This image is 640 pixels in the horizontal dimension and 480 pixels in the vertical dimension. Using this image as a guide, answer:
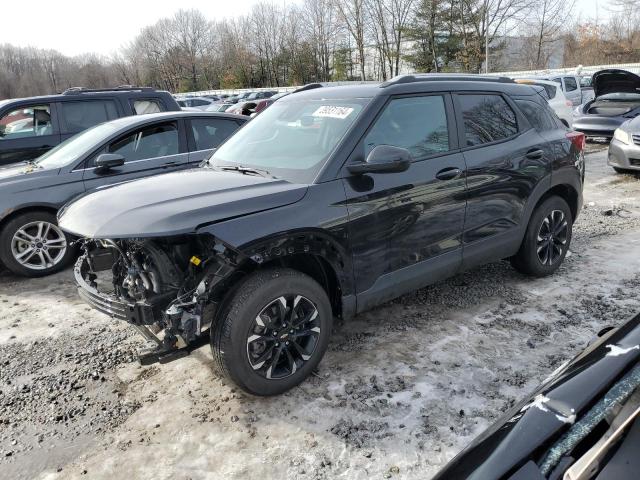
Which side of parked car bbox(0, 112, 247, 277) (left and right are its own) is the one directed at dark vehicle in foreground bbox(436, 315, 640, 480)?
left

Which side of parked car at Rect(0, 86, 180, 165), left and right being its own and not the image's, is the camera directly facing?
left

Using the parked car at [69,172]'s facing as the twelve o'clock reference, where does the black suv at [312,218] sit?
The black suv is roughly at 8 o'clock from the parked car.

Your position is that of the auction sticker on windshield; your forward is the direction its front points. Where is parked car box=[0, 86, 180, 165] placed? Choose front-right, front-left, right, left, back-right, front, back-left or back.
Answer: right

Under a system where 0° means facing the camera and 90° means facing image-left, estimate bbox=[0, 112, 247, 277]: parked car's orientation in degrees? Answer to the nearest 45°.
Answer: approximately 90°

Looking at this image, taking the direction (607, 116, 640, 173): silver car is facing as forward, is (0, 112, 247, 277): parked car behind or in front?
in front

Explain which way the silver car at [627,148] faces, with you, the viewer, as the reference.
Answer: facing the viewer and to the left of the viewer

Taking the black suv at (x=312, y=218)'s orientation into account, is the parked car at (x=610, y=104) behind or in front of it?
behind

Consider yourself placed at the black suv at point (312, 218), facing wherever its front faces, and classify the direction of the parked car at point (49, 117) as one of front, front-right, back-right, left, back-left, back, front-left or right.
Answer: right

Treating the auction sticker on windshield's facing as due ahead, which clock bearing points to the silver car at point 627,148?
The silver car is roughly at 6 o'clock from the auction sticker on windshield.

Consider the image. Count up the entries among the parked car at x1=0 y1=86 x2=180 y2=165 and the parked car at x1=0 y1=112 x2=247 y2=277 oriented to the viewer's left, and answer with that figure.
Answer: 2
